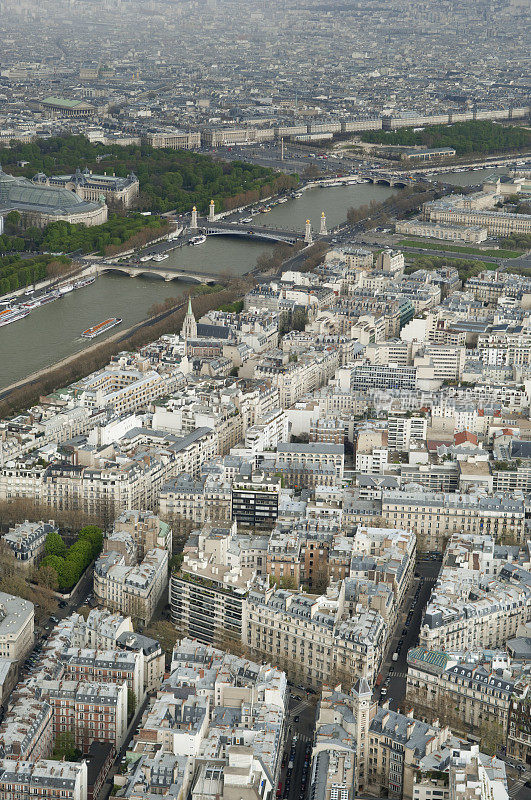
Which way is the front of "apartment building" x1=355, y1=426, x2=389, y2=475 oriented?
toward the camera

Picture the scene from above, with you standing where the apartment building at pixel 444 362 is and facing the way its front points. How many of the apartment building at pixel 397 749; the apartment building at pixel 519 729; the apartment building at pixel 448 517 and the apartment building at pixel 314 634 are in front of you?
4

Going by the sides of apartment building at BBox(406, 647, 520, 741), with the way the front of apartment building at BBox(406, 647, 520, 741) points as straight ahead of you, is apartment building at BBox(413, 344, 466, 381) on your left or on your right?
on your right

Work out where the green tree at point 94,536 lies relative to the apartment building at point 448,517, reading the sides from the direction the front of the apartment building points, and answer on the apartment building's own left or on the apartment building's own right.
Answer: on the apartment building's own right

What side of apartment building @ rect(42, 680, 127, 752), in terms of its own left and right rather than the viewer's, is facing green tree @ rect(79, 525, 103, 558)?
back

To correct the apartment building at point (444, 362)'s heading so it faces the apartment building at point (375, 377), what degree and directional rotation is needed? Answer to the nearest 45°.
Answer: approximately 45° to its right

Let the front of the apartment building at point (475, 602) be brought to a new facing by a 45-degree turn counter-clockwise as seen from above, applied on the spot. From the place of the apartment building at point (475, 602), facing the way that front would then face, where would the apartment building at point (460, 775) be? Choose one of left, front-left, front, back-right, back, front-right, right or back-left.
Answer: right

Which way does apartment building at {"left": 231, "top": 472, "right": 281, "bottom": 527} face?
toward the camera

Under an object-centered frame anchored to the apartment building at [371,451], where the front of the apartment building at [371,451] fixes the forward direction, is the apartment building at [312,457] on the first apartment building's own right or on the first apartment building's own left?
on the first apartment building's own right
